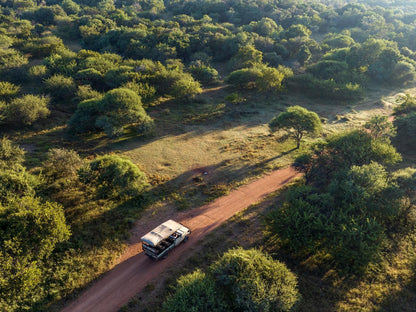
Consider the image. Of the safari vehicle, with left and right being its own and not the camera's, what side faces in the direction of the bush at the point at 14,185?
left

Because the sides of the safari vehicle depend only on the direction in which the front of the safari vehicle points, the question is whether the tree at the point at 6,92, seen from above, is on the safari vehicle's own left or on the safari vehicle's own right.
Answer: on the safari vehicle's own left

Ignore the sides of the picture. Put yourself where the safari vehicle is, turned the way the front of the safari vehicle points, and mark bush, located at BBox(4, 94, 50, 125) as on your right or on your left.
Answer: on your left

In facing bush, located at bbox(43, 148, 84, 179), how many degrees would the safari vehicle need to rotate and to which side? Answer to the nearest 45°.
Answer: approximately 90° to its left

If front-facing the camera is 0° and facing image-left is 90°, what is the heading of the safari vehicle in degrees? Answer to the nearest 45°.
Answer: approximately 225°

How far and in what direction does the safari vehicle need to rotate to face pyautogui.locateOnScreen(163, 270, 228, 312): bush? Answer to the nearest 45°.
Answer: approximately 135° to its right

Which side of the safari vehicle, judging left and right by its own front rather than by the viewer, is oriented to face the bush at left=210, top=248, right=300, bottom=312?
right
